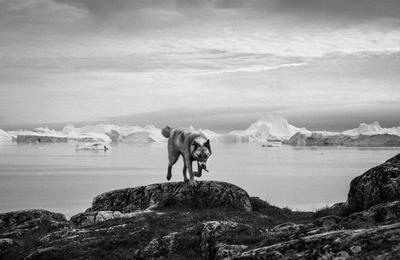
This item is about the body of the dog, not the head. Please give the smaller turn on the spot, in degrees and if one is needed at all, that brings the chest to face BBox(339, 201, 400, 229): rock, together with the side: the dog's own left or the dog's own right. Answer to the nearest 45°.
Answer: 0° — it already faces it

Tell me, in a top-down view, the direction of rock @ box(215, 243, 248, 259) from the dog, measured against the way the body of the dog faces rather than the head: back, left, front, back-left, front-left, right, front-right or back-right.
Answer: front-right

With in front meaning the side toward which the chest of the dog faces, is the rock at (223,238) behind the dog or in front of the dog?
in front

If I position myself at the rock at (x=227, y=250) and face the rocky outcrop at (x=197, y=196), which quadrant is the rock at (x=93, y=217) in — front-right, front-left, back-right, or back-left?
front-left

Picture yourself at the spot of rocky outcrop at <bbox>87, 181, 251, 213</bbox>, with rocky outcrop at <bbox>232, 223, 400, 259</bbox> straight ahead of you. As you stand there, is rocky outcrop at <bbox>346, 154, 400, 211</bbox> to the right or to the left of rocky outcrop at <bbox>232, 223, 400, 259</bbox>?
left

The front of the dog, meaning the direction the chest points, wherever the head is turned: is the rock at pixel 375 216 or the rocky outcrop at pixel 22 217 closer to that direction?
the rock

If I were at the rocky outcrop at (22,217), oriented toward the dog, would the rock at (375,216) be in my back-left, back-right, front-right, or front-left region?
front-right

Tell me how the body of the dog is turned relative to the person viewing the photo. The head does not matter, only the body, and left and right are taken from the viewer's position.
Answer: facing the viewer and to the right of the viewer

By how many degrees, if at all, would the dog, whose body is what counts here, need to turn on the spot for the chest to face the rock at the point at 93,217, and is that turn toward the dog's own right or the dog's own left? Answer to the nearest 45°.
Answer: approximately 135° to the dog's own right

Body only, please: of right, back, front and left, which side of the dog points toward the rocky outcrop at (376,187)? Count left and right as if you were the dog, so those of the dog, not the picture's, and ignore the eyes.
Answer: front
